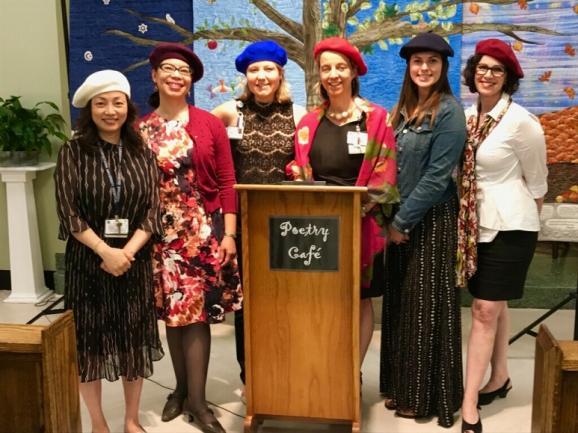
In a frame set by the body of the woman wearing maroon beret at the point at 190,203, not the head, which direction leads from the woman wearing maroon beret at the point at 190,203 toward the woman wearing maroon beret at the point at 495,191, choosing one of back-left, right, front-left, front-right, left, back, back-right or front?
left

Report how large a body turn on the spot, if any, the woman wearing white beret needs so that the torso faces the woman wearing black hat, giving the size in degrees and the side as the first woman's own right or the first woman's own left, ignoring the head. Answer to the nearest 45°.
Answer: approximately 90° to the first woman's own left

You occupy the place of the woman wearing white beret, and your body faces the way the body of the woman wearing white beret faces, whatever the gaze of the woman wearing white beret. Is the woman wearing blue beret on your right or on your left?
on your left

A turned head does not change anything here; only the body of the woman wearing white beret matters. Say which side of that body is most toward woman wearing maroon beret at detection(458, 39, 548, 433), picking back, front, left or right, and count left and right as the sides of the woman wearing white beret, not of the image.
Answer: left

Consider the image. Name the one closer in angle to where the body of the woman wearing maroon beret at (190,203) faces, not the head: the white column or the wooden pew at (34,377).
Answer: the wooden pew

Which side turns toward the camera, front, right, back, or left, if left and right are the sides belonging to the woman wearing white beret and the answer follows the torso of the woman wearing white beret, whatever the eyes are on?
front

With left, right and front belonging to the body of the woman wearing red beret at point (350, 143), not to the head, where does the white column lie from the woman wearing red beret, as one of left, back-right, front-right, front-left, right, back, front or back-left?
back-right

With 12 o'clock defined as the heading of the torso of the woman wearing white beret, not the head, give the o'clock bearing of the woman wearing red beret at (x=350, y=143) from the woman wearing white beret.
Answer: The woman wearing red beret is roughly at 9 o'clock from the woman wearing white beret.

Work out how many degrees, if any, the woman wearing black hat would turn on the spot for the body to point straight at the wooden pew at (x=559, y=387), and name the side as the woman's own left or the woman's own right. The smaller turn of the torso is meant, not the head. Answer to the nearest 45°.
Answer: approximately 45° to the woman's own left

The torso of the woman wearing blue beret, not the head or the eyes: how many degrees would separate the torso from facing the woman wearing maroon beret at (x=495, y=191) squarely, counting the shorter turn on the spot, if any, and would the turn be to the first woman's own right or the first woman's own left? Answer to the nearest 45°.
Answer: approximately 90° to the first woman's own left

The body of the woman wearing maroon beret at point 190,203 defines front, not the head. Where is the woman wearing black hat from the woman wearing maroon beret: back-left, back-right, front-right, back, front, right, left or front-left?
left

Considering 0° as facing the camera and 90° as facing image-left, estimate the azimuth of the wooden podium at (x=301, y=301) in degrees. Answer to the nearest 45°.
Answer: approximately 0°

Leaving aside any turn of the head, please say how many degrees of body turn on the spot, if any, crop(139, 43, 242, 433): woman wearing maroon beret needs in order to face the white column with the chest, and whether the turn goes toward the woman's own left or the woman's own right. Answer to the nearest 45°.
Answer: approximately 135° to the woman's own right

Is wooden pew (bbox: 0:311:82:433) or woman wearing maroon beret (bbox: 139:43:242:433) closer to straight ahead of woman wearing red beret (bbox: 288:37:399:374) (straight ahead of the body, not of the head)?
the wooden pew
